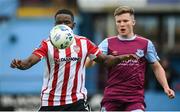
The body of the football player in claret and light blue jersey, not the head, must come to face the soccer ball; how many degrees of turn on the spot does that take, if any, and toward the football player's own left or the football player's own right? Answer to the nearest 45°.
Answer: approximately 45° to the football player's own right

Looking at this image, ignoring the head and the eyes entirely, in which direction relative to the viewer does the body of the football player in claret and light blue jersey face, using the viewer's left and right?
facing the viewer
